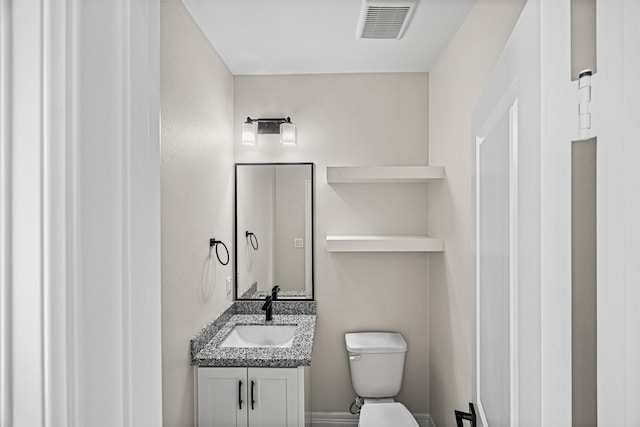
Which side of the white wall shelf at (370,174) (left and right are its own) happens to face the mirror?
right

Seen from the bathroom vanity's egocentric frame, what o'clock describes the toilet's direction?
The toilet is roughly at 8 o'clock from the bathroom vanity.

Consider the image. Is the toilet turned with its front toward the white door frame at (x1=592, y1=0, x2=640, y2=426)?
yes

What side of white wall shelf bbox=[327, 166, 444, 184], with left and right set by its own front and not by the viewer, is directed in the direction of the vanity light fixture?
right

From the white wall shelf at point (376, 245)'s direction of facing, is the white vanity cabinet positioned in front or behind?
in front

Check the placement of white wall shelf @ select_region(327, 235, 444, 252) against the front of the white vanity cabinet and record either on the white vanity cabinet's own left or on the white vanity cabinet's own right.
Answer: on the white vanity cabinet's own left

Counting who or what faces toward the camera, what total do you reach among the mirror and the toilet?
2
